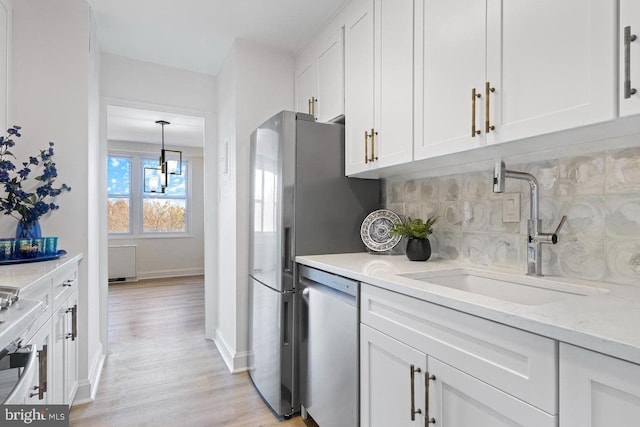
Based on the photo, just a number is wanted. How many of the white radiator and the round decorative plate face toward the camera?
2

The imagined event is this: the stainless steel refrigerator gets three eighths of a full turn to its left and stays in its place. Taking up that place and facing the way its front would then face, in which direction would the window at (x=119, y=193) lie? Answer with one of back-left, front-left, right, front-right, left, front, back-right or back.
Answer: back-left

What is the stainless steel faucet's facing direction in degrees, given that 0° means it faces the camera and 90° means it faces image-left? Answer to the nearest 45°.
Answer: approximately 45°

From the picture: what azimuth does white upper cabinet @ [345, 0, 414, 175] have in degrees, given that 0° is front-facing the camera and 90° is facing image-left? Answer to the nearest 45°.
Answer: approximately 45°

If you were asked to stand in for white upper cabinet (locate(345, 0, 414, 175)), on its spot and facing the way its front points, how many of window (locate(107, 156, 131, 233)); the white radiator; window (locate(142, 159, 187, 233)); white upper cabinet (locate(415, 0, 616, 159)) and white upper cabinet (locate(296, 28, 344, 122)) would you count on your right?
4
